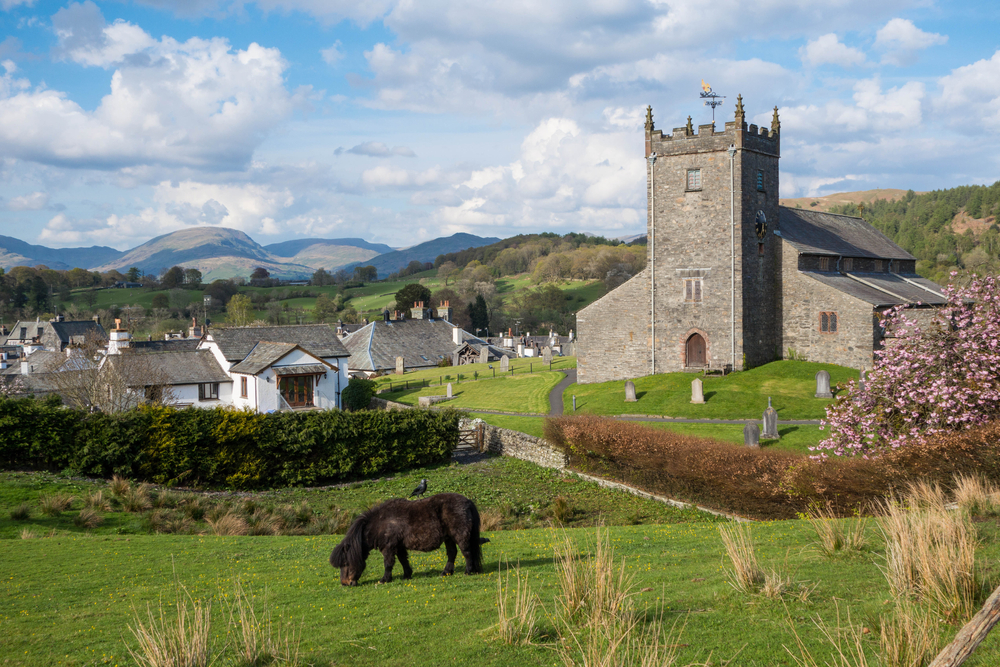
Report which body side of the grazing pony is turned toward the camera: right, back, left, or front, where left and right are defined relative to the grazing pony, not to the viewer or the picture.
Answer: left

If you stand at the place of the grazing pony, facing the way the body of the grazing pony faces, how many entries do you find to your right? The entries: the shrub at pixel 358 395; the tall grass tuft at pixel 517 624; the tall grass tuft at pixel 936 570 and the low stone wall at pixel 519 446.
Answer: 2

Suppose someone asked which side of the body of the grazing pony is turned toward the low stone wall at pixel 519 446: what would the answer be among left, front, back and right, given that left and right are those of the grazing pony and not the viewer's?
right

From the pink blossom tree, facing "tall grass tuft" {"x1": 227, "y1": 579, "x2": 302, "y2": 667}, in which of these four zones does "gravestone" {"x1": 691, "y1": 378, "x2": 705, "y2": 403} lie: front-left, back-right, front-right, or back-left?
back-right

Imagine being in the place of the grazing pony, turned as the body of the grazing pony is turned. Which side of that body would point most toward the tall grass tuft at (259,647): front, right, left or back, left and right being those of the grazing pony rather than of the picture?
left

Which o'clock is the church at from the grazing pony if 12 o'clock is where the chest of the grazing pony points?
The church is roughly at 4 o'clock from the grazing pony.

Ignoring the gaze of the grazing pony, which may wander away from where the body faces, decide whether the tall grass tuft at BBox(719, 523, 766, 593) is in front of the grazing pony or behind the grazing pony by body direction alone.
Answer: behind

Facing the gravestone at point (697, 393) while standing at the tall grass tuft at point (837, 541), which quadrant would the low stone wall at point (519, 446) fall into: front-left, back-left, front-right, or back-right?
front-left

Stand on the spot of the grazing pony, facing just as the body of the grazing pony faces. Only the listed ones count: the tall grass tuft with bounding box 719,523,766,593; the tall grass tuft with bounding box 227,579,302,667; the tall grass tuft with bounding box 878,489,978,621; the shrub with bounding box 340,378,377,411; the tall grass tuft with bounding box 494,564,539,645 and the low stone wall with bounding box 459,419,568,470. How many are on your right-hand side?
2

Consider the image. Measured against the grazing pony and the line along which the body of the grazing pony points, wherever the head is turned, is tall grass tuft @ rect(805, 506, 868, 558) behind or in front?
behind

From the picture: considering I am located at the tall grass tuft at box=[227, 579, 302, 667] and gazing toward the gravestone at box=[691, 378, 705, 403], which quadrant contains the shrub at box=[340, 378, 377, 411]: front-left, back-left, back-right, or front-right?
front-left

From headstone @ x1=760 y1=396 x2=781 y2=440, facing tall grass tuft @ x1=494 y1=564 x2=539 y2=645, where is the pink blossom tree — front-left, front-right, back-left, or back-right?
front-left

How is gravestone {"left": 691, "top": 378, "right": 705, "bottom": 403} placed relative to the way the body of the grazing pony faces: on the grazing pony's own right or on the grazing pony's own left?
on the grazing pony's own right

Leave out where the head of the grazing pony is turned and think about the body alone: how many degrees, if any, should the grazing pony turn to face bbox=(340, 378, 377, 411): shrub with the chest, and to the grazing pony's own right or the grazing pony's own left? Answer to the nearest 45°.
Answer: approximately 90° to the grazing pony's own right
